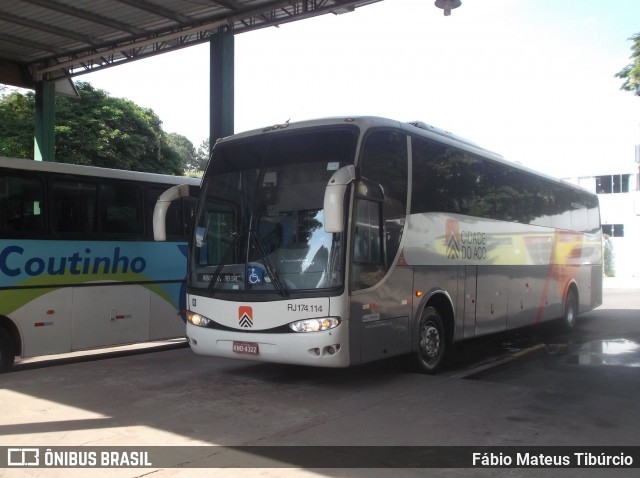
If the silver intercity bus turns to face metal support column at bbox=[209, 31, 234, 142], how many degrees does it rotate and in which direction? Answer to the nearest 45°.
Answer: approximately 90° to its right

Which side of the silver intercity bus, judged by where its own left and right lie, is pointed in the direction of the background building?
back

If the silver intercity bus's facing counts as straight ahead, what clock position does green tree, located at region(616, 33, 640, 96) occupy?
The green tree is roughly at 6 o'clock from the silver intercity bus.

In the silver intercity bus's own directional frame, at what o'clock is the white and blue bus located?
The white and blue bus is roughly at 2 o'clock from the silver intercity bus.

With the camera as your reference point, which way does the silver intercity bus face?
facing the viewer and to the left of the viewer

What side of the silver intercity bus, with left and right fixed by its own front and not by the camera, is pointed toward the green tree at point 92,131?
right

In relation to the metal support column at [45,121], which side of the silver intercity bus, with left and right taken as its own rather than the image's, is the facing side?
right
